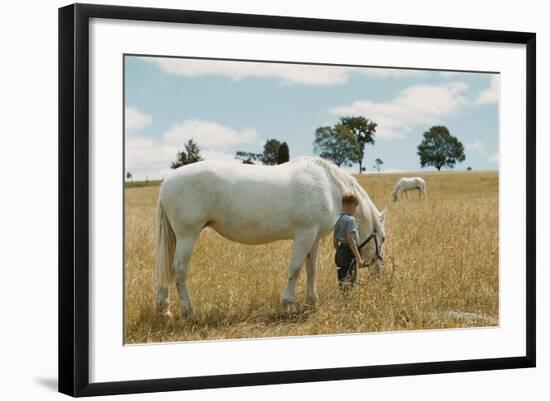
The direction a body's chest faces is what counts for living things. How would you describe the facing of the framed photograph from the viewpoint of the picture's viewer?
facing the viewer and to the right of the viewer
